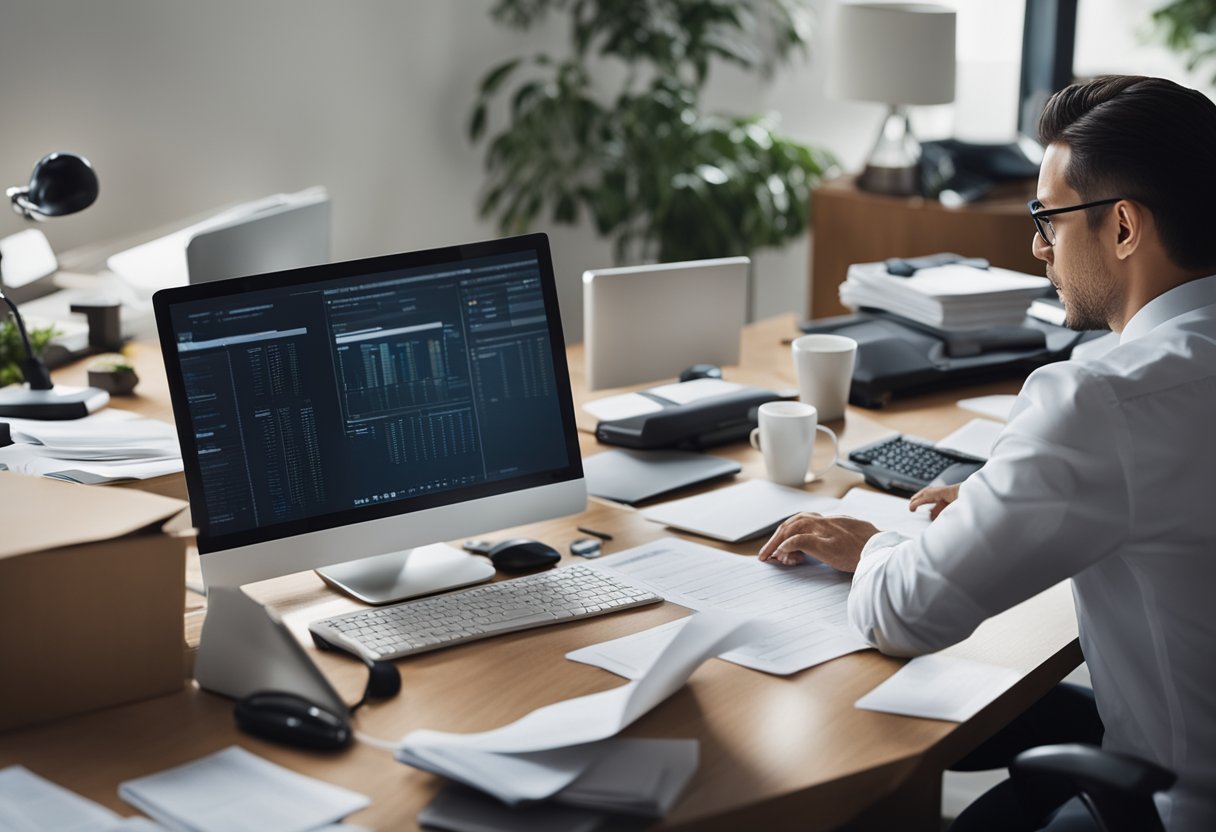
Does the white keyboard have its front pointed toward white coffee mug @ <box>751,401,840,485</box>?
no

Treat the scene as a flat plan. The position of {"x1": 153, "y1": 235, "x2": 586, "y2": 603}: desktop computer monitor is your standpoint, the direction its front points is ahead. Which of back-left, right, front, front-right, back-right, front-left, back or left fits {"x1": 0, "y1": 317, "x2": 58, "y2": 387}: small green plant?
back

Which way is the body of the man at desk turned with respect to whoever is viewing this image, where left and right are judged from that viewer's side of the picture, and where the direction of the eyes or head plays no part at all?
facing away from the viewer and to the left of the viewer

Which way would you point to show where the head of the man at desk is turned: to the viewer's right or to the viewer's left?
to the viewer's left

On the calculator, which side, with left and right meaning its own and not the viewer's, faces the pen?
right

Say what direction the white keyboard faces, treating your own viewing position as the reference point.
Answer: facing the viewer and to the right of the viewer

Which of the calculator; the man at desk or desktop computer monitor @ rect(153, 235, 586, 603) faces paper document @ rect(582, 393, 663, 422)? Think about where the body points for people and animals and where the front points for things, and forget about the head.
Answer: the man at desk

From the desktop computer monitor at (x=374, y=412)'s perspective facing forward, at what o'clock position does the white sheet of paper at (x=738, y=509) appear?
The white sheet of paper is roughly at 10 o'clock from the desktop computer monitor.

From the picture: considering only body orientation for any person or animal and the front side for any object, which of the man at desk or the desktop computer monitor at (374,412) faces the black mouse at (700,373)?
the man at desk

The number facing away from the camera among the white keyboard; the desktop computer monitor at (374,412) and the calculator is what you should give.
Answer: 0

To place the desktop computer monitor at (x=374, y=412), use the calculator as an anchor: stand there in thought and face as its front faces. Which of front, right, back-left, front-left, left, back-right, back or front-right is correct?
right

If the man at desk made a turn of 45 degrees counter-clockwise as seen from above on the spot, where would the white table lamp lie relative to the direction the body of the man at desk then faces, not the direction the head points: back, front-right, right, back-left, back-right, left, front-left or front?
right

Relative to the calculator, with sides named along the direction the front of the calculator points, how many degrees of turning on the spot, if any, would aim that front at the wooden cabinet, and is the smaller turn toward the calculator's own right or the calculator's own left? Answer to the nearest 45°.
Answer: approximately 135° to the calculator's own left

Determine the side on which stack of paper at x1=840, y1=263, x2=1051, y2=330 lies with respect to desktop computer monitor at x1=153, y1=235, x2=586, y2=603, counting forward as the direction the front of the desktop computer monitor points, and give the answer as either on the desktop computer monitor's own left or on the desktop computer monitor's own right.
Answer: on the desktop computer monitor's own left

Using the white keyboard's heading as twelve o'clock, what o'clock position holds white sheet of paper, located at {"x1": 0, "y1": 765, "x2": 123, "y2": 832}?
The white sheet of paper is roughly at 3 o'clock from the white keyboard.

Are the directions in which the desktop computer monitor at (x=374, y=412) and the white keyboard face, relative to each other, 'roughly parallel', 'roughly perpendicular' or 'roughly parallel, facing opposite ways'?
roughly parallel

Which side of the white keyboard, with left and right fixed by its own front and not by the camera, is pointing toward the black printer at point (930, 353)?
left

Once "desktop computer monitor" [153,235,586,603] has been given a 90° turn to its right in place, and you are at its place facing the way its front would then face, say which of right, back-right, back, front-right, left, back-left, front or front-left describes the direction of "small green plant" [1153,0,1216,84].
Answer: back
